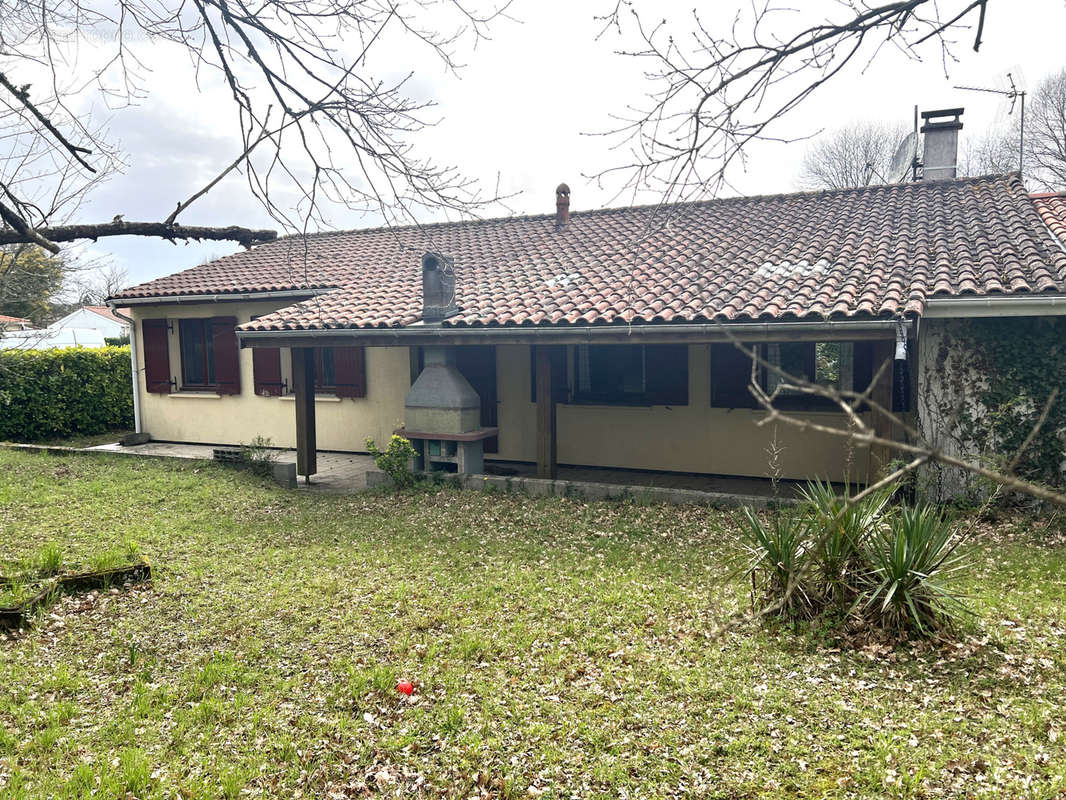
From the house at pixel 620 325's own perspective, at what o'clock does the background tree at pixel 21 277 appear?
The background tree is roughly at 3 o'clock from the house.

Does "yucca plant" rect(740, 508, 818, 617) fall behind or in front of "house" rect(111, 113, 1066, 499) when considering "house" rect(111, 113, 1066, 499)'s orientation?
in front

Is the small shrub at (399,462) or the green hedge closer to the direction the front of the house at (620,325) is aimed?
the small shrub

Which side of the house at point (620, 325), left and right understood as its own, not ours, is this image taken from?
front

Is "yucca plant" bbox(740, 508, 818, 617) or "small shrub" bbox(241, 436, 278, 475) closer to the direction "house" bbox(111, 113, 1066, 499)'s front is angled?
the yucca plant

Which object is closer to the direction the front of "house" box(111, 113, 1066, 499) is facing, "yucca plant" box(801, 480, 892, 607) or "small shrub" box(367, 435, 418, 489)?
the yucca plant

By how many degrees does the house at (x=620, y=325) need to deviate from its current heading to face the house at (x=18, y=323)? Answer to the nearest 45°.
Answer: approximately 135° to its right

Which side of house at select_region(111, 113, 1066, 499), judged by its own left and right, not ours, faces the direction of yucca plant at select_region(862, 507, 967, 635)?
front

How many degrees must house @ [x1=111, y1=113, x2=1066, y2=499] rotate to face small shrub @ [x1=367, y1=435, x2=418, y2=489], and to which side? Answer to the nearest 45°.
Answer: approximately 90° to its right

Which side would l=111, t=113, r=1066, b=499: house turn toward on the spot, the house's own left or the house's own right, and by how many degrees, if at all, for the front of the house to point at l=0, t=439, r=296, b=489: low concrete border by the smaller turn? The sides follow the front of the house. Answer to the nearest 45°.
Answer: approximately 90° to the house's own right

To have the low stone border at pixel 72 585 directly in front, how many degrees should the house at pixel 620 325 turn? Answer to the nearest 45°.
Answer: approximately 45° to its right
